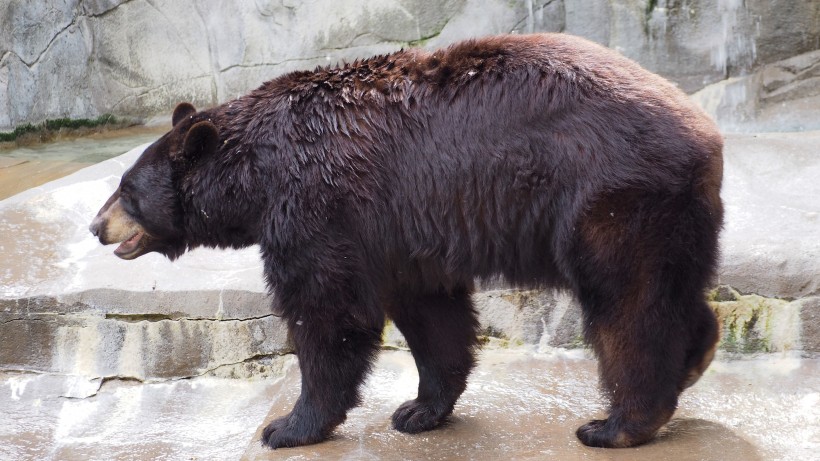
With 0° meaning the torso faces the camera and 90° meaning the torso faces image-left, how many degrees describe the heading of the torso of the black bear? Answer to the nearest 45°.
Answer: approximately 90°
